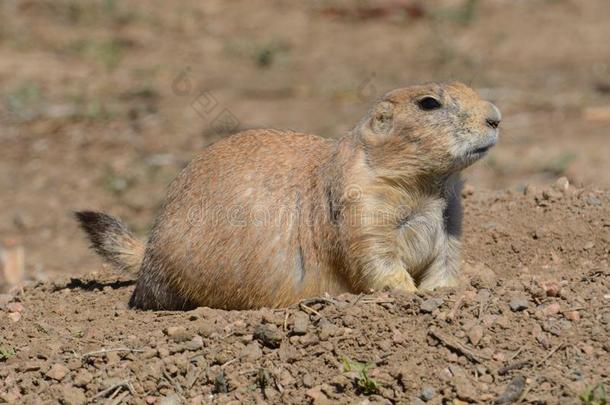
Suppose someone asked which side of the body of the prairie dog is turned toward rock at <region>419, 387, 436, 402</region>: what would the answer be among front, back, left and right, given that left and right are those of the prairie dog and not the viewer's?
right

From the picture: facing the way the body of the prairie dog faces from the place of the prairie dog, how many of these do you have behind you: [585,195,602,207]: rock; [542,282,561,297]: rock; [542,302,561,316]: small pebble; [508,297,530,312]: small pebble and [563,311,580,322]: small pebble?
0

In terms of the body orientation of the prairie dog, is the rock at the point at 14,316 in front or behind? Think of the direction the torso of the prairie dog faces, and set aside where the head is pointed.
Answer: behind

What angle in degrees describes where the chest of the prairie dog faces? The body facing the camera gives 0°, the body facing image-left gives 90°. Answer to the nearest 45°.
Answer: approximately 270°

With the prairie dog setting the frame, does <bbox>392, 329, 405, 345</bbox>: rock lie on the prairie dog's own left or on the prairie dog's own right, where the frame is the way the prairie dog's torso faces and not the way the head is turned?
on the prairie dog's own right

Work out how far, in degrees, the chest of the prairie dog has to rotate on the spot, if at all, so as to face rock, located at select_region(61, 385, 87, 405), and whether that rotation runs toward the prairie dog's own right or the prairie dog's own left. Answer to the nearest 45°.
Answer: approximately 135° to the prairie dog's own right

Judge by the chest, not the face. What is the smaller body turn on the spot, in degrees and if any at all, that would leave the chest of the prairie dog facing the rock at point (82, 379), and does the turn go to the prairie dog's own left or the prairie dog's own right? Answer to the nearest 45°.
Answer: approximately 135° to the prairie dog's own right

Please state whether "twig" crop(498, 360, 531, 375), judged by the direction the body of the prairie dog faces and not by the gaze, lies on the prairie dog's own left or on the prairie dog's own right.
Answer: on the prairie dog's own right

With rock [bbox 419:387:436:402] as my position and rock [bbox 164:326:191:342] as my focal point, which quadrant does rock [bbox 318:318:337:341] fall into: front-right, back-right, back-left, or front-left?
front-right

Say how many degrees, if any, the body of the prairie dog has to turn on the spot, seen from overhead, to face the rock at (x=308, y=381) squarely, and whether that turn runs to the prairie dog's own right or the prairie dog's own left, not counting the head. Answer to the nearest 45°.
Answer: approximately 90° to the prairie dog's own right

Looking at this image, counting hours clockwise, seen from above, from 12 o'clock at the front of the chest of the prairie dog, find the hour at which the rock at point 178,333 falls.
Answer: The rock is roughly at 5 o'clock from the prairie dog.

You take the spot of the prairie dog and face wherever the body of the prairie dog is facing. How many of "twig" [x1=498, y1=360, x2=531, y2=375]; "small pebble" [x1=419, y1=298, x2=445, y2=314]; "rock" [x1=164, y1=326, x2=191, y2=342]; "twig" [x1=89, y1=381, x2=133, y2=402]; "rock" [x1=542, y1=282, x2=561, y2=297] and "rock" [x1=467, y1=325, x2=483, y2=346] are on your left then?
0

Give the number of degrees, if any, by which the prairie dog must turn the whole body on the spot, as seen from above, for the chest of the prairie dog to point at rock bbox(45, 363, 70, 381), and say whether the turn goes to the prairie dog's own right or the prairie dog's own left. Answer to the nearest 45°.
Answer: approximately 135° to the prairie dog's own right

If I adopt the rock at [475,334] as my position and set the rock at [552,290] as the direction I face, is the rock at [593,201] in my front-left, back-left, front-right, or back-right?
front-left

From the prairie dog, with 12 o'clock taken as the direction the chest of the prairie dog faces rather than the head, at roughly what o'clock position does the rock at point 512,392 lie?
The rock is roughly at 2 o'clock from the prairie dog.

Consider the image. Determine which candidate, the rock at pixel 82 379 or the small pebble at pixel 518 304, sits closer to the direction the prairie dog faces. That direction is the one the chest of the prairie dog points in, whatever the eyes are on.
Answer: the small pebble

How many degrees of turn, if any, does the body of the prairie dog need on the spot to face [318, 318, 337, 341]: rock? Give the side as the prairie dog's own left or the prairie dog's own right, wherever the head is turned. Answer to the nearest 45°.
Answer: approximately 90° to the prairie dog's own right

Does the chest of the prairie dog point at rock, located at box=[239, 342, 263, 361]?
no
